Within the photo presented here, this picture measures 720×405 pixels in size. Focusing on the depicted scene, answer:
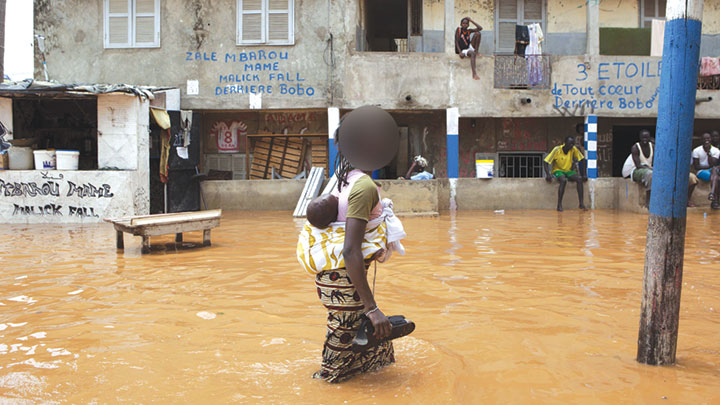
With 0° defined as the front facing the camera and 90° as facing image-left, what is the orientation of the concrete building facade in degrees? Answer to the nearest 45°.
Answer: approximately 0°

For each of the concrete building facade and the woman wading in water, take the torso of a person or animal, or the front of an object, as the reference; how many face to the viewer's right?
1

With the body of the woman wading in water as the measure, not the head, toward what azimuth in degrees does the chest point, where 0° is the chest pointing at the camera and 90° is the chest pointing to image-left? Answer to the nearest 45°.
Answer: approximately 270°

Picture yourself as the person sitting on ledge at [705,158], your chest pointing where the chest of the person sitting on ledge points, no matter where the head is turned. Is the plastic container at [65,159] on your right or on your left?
on your right

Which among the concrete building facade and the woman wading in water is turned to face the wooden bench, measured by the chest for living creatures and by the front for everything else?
the concrete building facade

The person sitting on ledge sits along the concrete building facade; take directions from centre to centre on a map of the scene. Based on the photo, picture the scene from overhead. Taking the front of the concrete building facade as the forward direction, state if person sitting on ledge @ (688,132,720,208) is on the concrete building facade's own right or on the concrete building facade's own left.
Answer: on the concrete building facade's own left

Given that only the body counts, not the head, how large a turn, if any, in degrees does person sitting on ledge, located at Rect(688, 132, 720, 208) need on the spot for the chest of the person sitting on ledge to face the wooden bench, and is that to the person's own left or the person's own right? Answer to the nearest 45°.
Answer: approximately 45° to the person's own right

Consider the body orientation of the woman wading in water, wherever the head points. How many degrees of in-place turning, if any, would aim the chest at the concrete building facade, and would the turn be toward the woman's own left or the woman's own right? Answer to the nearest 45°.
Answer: approximately 90° to the woman's own left

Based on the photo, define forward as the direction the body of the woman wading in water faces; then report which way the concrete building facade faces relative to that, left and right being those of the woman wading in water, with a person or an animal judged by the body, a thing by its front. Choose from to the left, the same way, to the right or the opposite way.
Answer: to the right
